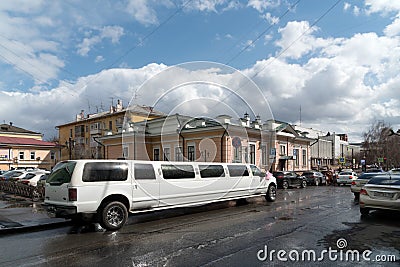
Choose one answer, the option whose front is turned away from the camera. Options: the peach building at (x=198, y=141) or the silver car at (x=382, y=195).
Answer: the silver car

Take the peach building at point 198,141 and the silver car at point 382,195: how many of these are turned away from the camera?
1

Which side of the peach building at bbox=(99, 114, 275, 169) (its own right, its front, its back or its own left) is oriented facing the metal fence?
right

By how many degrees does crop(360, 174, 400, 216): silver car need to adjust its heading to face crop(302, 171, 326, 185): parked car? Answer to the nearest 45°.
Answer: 0° — it already faces it

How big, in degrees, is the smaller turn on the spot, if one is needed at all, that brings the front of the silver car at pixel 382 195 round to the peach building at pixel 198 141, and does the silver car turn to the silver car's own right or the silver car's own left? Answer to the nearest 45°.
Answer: approximately 45° to the silver car's own left

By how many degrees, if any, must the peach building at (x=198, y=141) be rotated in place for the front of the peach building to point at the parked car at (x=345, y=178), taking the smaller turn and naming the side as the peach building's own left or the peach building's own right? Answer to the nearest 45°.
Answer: approximately 45° to the peach building's own left

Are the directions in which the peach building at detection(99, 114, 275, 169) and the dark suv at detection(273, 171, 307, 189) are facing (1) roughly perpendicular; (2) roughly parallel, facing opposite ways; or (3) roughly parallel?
roughly perpendicular
